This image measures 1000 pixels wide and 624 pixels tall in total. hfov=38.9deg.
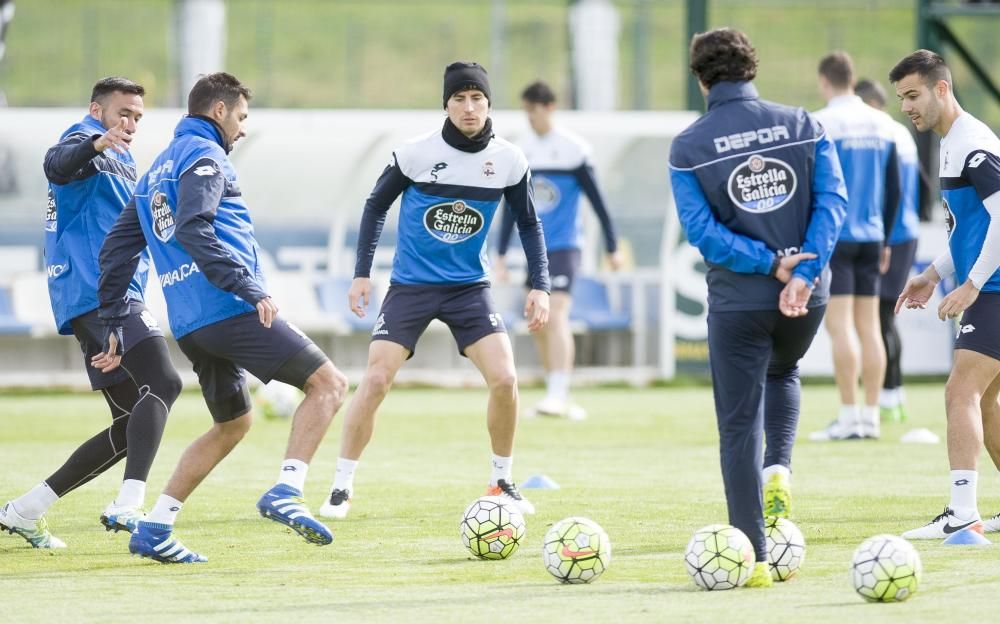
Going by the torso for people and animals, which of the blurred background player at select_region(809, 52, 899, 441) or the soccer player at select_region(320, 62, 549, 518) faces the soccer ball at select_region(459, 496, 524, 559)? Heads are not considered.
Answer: the soccer player

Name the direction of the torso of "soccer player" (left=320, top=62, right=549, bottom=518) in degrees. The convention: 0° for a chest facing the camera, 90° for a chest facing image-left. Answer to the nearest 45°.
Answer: approximately 0°

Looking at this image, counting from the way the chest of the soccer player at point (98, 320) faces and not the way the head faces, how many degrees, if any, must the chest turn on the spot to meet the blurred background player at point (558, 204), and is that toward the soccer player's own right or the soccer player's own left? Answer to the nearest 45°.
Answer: approximately 45° to the soccer player's own left

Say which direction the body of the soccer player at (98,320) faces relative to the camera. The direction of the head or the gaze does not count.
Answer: to the viewer's right

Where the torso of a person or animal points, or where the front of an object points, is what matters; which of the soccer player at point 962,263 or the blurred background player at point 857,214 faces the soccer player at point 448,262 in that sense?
the soccer player at point 962,263

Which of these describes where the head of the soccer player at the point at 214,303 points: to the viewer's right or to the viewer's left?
to the viewer's right

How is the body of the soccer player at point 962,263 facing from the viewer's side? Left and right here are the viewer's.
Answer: facing to the left of the viewer

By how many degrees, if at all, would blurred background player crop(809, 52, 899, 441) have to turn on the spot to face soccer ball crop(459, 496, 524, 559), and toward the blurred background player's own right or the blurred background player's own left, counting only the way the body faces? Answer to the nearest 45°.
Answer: approximately 135° to the blurred background player's own left

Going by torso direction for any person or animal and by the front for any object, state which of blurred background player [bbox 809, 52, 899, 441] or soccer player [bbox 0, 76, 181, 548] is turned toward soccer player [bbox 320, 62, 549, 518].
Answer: soccer player [bbox 0, 76, 181, 548]

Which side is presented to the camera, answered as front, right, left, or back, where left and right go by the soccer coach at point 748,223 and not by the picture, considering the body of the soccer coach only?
back

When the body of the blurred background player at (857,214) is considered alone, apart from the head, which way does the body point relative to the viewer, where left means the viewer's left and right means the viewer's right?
facing away from the viewer and to the left of the viewer

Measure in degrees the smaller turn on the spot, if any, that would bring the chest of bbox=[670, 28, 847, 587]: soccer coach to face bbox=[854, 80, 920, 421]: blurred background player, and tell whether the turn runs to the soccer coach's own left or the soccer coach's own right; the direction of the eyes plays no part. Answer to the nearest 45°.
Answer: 0° — they already face them

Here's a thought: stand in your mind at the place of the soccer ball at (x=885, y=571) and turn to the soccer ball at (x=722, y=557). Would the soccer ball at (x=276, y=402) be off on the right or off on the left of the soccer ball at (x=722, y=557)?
right
